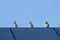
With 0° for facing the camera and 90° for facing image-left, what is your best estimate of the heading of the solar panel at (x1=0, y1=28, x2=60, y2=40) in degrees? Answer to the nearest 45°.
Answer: approximately 0°
